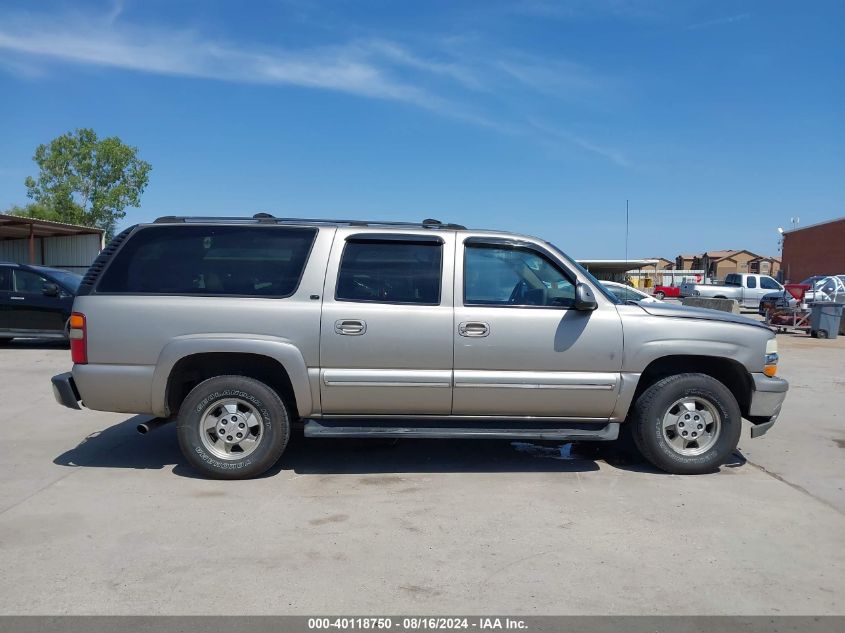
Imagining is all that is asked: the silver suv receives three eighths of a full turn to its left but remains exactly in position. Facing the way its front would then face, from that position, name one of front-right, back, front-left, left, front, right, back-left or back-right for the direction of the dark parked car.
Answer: front

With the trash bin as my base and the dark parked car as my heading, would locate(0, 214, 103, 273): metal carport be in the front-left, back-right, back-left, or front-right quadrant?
front-right

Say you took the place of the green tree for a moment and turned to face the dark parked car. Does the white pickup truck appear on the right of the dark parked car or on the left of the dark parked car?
left

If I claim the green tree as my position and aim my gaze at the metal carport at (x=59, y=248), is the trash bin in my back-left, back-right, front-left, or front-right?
front-left

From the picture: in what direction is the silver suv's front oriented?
to the viewer's right

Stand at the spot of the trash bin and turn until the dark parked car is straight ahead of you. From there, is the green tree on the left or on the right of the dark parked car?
right

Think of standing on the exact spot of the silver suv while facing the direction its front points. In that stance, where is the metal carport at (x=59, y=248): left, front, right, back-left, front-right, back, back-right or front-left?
back-left

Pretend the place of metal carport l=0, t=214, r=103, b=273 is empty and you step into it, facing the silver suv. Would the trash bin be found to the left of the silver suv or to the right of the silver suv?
left

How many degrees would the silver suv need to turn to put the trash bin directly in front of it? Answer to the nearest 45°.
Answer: approximately 45° to its left

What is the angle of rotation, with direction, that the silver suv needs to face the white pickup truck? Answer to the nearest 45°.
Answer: approximately 45° to its left

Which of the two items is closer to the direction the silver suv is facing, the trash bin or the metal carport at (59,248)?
the trash bin

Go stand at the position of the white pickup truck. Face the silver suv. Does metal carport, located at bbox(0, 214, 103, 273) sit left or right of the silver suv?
right

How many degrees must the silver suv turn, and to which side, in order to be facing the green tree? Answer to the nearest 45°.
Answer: approximately 135° to its left
